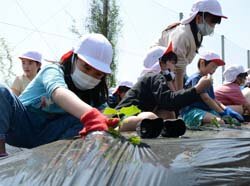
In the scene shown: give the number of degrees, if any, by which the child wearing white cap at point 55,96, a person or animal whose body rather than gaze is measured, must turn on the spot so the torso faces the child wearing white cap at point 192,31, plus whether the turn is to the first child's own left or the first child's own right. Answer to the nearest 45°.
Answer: approximately 90° to the first child's own left

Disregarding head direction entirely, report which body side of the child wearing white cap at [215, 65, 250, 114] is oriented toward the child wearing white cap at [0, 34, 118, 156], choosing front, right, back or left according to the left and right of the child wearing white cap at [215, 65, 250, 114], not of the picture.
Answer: right
